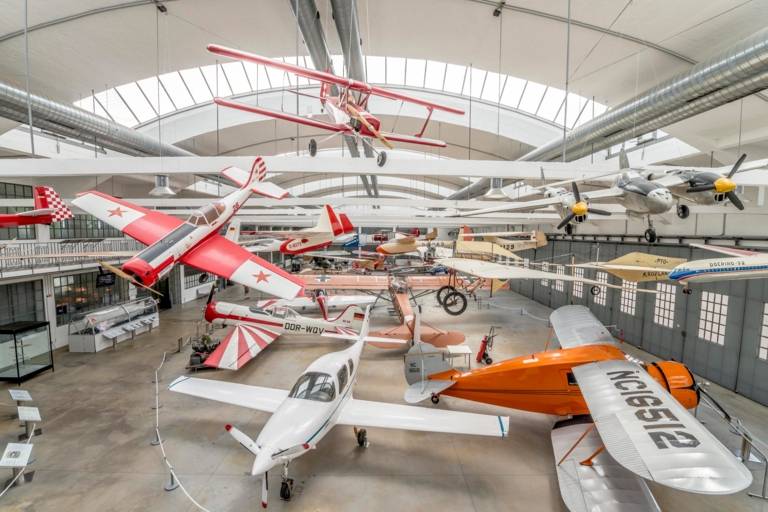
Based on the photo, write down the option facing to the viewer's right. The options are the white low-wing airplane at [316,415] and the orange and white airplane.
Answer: the orange and white airplane

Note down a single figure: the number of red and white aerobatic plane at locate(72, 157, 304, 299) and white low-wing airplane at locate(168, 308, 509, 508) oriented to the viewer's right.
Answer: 0

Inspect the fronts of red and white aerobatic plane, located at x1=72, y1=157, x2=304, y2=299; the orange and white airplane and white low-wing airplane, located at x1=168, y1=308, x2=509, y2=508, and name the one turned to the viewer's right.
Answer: the orange and white airplane

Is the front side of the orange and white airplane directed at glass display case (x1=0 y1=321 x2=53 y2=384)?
no

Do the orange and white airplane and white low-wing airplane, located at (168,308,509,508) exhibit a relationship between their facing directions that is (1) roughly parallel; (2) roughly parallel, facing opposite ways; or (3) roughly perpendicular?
roughly perpendicular

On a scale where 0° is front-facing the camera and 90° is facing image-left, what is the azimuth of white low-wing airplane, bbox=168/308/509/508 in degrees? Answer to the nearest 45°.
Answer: approximately 45°

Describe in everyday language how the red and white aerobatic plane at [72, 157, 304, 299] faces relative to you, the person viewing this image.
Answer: facing the viewer and to the left of the viewer

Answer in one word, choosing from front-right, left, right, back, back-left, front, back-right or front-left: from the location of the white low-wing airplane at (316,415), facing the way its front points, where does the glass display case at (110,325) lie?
right

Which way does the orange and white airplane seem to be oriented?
to the viewer's right

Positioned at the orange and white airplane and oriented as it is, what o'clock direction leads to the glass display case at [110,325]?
The glass display case is roughly at 6 o'clock from the orange and white airplane.

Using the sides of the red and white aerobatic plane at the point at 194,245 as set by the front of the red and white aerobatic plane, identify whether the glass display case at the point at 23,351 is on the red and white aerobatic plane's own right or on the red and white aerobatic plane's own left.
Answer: on the red and white aerobatic plane's own right

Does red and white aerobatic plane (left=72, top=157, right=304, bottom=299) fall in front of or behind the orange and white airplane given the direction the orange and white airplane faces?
behind

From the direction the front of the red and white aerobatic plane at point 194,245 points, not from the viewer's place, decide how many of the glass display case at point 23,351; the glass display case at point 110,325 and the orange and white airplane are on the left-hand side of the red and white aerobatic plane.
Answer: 1

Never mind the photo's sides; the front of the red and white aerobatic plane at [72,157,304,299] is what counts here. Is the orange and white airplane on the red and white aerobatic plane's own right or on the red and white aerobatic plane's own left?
on the red and white aerobatic plane's own left

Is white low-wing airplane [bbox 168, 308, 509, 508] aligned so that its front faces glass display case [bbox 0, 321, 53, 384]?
no

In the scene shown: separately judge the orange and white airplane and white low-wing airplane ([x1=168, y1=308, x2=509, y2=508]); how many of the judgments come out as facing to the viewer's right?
1

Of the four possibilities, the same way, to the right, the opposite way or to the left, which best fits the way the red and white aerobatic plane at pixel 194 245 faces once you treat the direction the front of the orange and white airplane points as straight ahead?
to the right
